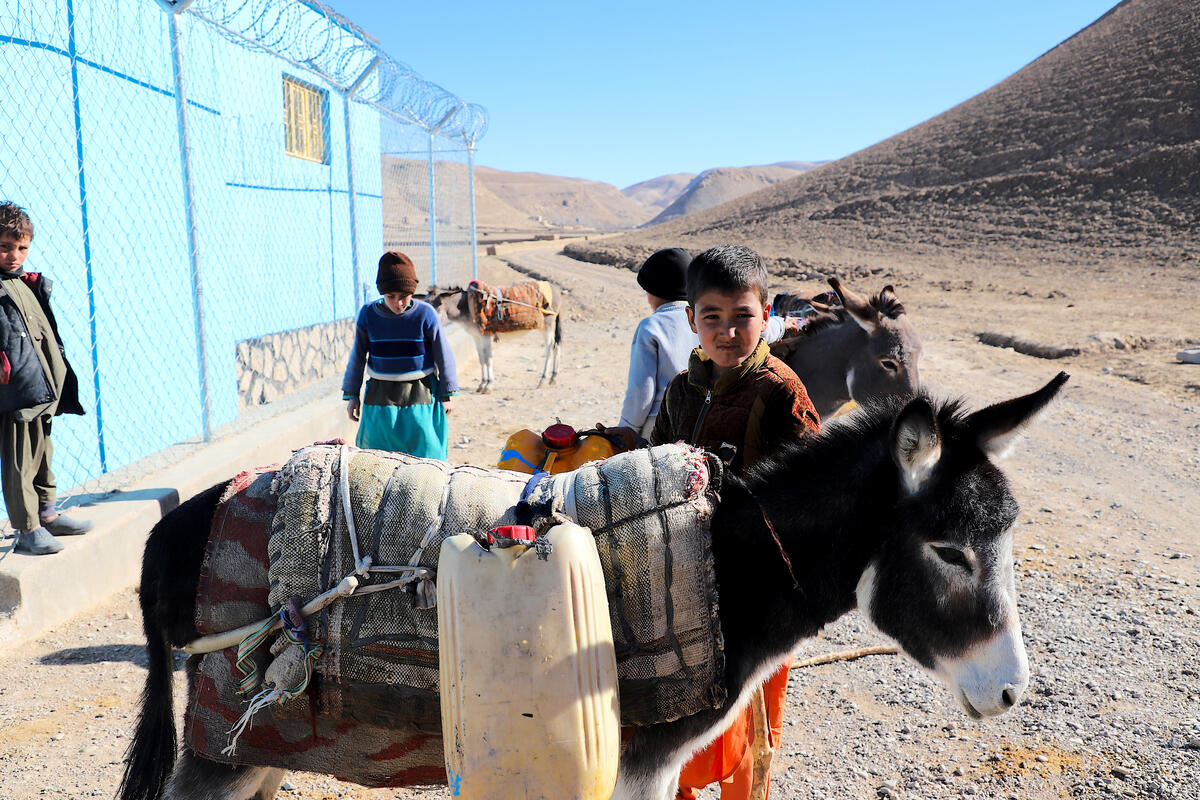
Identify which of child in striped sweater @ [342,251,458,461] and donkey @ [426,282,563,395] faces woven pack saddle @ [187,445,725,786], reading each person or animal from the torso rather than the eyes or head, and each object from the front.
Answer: the child in striped sweater

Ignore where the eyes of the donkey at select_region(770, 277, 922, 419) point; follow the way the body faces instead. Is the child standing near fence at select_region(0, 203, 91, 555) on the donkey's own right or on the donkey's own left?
on the donkey's own right

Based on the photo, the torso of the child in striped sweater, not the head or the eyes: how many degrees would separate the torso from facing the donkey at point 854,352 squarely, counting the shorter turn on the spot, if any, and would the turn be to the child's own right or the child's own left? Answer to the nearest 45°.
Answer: approximately 90° to the child's own left

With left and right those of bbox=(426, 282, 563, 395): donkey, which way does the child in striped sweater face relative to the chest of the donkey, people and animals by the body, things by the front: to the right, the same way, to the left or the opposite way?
to the left

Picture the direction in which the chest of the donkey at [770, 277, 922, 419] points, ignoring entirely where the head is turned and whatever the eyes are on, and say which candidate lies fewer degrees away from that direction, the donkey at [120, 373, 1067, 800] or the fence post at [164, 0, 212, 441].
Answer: the donkey

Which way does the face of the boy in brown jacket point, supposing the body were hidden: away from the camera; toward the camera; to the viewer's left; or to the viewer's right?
toward the camera

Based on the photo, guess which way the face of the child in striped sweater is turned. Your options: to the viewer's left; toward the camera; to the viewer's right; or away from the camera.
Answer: toward the camera

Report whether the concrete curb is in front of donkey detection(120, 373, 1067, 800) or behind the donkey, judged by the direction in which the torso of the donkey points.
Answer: behind

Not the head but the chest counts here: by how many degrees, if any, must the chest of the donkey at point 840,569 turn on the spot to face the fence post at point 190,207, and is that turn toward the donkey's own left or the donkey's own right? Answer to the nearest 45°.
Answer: approximately 135° to the donkey's own left

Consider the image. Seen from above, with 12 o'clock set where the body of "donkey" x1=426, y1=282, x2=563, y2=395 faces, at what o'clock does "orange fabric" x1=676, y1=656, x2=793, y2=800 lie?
The orange fabric is roughly at 9 o'clock from the donkey.

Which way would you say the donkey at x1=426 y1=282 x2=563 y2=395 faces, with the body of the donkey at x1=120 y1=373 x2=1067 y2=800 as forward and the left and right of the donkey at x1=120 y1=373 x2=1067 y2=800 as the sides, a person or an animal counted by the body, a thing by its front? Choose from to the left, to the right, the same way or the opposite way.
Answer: the opposite way

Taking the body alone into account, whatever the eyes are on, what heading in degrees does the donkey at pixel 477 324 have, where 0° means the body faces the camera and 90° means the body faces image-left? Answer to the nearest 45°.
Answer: approximately 90°

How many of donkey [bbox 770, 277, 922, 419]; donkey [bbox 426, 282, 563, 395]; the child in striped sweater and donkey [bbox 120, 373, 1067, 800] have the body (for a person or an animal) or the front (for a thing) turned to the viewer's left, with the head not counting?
1

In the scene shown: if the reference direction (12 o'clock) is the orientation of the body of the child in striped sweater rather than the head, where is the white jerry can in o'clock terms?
The white jerry can is roughly at 12 o'clock from the child in striped sweater.

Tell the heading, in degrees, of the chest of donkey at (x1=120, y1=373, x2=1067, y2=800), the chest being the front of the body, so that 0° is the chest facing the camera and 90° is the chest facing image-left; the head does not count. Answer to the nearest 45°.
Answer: approximately 270°

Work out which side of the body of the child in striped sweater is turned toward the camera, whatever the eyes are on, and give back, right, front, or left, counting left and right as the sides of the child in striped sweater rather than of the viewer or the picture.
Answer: front
